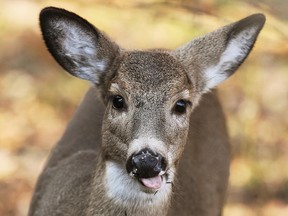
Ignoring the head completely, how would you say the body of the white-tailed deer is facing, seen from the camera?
toward the camera
